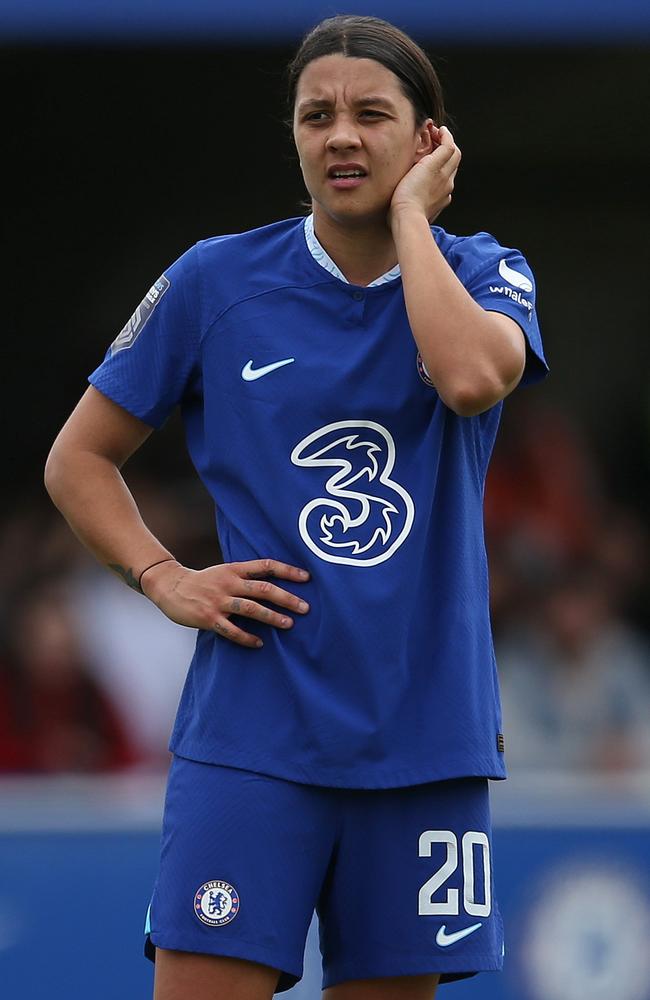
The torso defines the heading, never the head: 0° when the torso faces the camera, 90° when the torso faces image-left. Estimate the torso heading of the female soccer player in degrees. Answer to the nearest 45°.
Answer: approximately 0°
